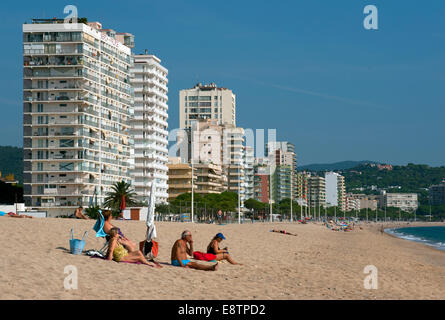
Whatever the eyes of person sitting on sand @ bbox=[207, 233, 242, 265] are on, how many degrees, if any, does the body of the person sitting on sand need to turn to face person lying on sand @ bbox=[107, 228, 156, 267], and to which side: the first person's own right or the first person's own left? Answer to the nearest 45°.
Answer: approximately 135° to the first person's own right

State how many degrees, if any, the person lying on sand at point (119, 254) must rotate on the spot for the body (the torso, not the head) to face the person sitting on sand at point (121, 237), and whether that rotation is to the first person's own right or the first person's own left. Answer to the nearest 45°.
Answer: approximately 90° to the first person's own left

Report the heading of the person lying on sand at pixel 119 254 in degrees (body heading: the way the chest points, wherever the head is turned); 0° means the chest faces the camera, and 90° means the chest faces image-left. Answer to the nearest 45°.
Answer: approximately 270°

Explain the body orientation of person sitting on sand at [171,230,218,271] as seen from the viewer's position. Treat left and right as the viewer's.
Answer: facing to the right of the viewer

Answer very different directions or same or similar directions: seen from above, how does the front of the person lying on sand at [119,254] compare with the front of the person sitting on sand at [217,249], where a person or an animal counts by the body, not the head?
same or similar directions

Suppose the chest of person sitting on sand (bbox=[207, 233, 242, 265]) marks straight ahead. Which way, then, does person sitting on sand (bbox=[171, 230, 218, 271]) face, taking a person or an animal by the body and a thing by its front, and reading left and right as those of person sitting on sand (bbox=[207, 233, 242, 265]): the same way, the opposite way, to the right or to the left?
the same way

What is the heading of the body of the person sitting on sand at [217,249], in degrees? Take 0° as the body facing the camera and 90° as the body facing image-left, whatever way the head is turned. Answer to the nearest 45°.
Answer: approximately 270°
